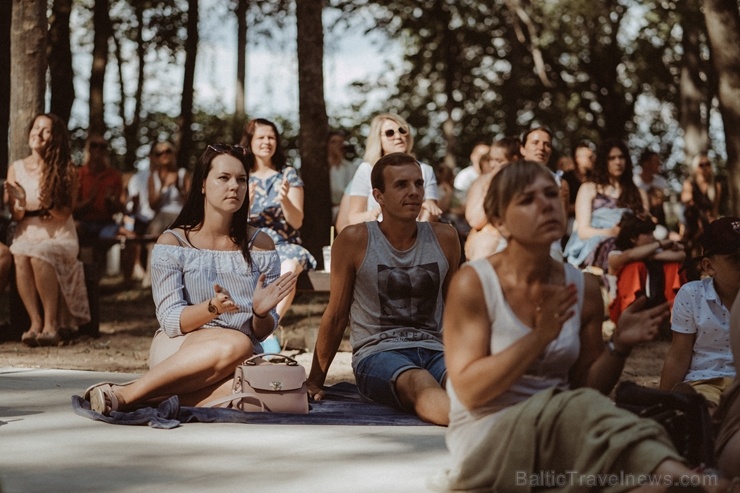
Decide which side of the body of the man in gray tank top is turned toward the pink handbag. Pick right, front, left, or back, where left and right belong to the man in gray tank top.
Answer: right

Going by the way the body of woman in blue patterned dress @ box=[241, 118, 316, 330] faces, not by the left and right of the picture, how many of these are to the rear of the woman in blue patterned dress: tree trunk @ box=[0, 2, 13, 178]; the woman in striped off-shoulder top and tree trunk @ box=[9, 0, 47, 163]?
2

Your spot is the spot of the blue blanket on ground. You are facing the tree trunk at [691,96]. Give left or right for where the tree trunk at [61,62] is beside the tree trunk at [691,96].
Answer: left

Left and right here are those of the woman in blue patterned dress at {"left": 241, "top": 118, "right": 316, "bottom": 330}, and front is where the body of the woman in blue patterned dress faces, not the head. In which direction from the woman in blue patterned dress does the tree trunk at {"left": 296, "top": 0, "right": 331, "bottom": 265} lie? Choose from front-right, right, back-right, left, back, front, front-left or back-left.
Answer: back-left

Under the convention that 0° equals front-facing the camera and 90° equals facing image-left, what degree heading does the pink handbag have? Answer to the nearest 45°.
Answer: approximately 0°

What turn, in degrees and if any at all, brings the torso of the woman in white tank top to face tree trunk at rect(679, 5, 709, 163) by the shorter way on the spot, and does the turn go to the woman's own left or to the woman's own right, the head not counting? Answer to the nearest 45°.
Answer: approximately 135° to the woman's own left

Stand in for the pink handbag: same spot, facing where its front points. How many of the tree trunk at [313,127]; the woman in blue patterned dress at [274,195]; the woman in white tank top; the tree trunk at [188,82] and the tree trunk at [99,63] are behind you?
4

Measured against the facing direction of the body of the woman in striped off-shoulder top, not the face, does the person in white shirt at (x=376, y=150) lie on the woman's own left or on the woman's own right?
on the woman's own left
